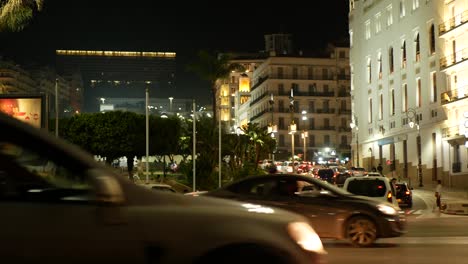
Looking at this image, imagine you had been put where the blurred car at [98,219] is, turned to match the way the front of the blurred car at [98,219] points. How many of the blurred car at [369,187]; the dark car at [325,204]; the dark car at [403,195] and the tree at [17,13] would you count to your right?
0

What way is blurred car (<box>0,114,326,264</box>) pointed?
to the viewer's right

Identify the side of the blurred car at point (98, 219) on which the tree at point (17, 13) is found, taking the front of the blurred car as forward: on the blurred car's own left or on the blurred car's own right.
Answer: on the blurred car's own left

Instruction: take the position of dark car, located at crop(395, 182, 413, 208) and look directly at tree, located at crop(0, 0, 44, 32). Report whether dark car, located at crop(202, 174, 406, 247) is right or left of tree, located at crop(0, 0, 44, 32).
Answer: left

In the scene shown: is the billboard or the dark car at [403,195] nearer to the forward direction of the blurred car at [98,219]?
the dark car

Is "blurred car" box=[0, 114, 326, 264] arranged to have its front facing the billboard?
no

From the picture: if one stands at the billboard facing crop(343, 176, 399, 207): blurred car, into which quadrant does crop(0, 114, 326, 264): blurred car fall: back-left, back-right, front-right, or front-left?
front-right

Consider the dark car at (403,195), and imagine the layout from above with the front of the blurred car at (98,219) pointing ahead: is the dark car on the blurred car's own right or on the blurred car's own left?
on the blurred car's own left

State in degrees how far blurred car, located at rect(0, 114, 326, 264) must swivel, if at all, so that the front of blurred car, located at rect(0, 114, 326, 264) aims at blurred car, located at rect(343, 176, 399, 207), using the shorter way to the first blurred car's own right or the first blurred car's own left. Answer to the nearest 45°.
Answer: approximately 45° to the first blurred car's own left

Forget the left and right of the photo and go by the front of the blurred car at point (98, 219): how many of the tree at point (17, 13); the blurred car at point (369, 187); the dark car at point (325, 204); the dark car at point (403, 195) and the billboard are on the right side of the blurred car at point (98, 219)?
0

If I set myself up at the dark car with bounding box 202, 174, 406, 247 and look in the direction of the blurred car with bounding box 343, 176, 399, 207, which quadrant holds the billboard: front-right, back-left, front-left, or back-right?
front-left

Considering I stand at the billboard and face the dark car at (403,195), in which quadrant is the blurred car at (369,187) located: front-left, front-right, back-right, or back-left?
front-right

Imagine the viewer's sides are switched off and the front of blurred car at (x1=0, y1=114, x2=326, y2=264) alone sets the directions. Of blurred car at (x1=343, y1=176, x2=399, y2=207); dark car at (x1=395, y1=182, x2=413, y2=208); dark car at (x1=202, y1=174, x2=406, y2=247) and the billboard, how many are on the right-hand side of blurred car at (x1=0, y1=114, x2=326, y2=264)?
0
